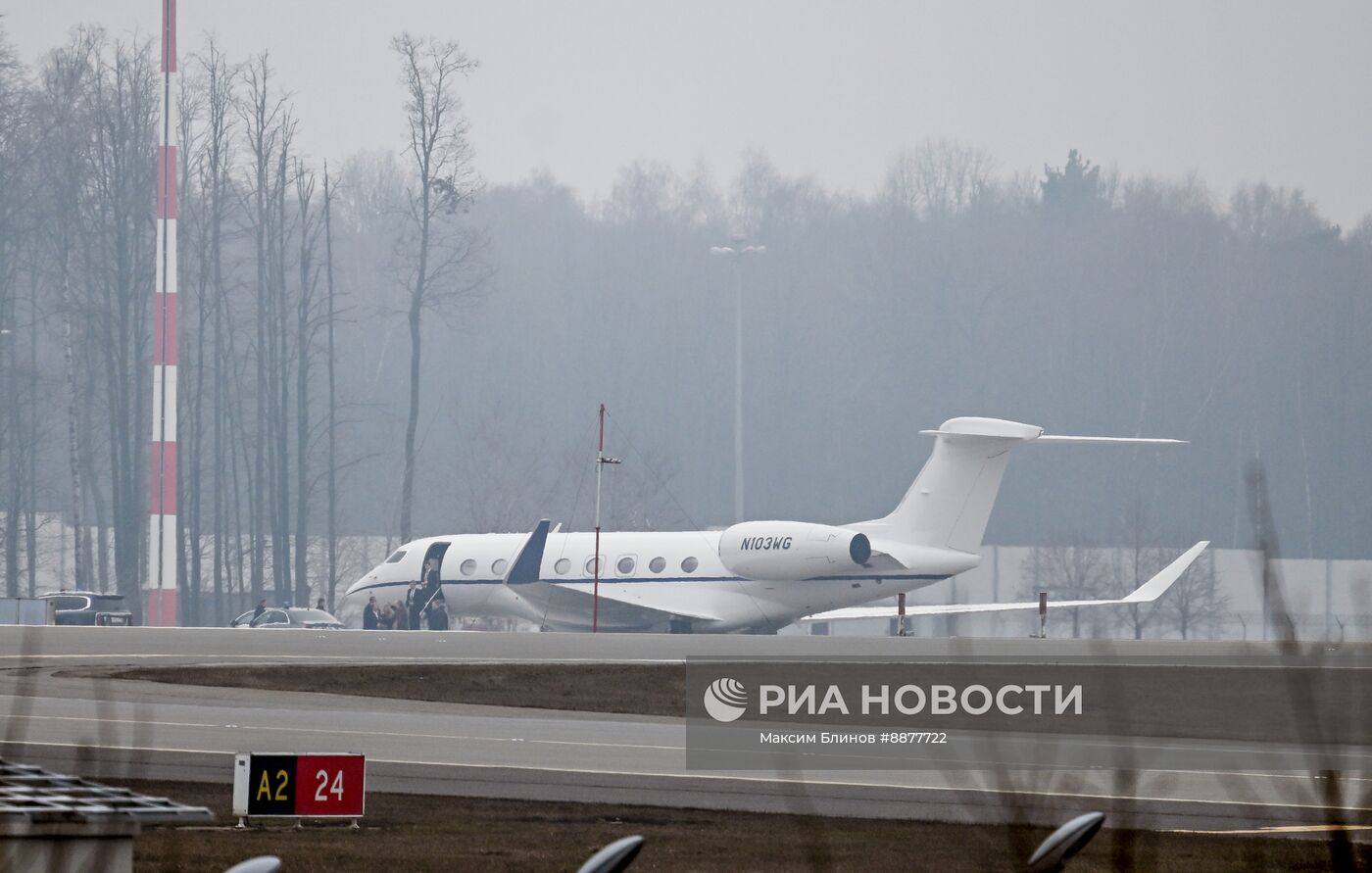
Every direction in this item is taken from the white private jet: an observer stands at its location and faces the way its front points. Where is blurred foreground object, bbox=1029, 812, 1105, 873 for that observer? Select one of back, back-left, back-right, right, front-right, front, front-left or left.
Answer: back-left

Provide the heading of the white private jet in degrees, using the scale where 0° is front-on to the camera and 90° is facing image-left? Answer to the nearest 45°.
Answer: approximately 135°

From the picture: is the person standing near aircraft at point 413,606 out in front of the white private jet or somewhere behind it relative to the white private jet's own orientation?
in front

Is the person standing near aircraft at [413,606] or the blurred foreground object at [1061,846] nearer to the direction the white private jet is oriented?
the person standing near aircraft

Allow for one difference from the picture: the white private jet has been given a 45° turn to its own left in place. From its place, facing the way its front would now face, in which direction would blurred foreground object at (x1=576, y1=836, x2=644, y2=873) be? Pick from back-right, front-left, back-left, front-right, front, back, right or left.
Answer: left
